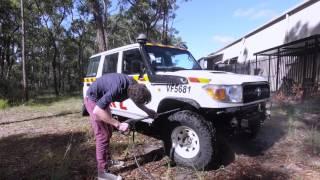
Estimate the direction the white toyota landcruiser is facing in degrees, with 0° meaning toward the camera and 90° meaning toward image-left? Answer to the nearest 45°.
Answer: approximately 315°
